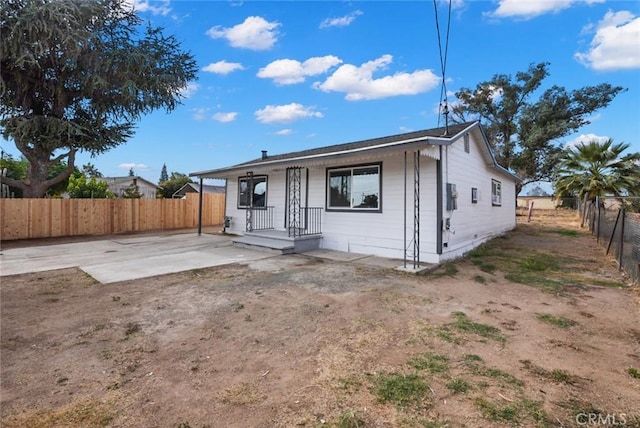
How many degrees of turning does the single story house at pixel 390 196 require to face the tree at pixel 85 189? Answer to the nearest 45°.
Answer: approximately 90° to its right

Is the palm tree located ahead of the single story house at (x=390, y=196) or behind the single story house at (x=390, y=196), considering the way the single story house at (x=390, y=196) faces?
behind

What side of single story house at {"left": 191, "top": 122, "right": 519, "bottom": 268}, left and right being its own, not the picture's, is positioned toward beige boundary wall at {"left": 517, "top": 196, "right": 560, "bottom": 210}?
back

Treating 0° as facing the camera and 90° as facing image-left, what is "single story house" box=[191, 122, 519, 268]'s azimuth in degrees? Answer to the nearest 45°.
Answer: approximately 45°

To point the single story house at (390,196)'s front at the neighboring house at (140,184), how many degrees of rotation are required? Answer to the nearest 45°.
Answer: approximately 90° to its right

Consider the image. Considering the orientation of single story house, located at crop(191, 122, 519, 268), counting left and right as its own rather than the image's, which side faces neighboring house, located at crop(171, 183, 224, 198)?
right

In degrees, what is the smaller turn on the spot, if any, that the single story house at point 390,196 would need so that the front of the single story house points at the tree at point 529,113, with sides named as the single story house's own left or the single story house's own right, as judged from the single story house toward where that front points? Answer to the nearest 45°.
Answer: approximately 180°
